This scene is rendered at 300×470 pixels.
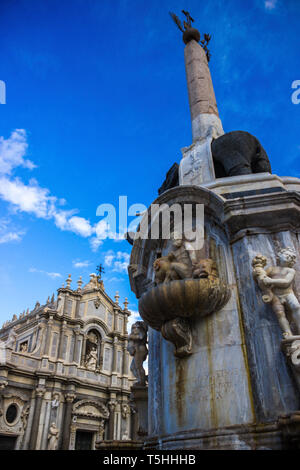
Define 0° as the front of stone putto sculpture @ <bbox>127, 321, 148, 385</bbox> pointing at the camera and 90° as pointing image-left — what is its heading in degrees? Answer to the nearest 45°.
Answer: approximately 45°

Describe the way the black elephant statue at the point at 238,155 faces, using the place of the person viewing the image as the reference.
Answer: facing away from the viewer and to the left of the viewer

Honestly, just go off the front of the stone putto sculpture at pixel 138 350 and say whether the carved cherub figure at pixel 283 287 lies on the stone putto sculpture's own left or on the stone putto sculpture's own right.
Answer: on the stone putto sculpture's own left
